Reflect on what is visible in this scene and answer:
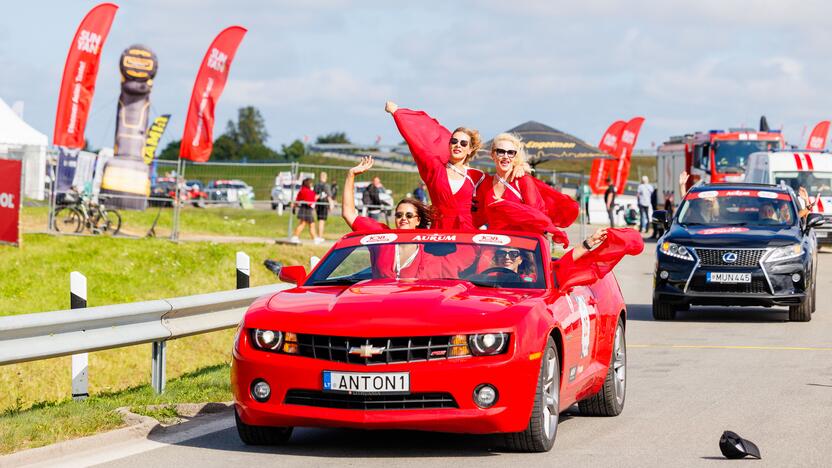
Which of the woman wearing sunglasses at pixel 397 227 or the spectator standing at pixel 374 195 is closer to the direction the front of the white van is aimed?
the woman wearing sunglasses

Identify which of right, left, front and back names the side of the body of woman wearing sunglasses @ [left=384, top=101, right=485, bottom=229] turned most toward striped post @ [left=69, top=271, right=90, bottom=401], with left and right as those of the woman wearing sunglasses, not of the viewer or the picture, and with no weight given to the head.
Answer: right

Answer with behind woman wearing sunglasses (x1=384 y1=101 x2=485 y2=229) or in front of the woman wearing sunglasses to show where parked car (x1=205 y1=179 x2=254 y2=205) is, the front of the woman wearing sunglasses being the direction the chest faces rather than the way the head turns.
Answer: behind

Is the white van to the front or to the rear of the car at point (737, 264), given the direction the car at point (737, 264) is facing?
to the rear

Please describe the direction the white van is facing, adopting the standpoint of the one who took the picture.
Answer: facing the viewer and to the right of the viewer

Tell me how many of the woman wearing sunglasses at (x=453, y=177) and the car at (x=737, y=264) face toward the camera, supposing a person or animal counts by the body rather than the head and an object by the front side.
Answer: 2

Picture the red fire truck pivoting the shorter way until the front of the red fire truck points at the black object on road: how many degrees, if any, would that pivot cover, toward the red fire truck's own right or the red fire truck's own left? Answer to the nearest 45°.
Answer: approximately 45° to the red fire truck's own right

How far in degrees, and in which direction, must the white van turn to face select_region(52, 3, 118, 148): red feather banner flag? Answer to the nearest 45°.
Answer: approximately 135° to its right

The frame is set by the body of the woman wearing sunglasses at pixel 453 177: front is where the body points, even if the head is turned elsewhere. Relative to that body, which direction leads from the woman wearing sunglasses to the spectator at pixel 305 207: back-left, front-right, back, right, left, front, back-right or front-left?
back

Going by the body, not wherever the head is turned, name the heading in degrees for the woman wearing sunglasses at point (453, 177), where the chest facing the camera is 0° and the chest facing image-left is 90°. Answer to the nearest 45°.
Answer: approximately 0°
